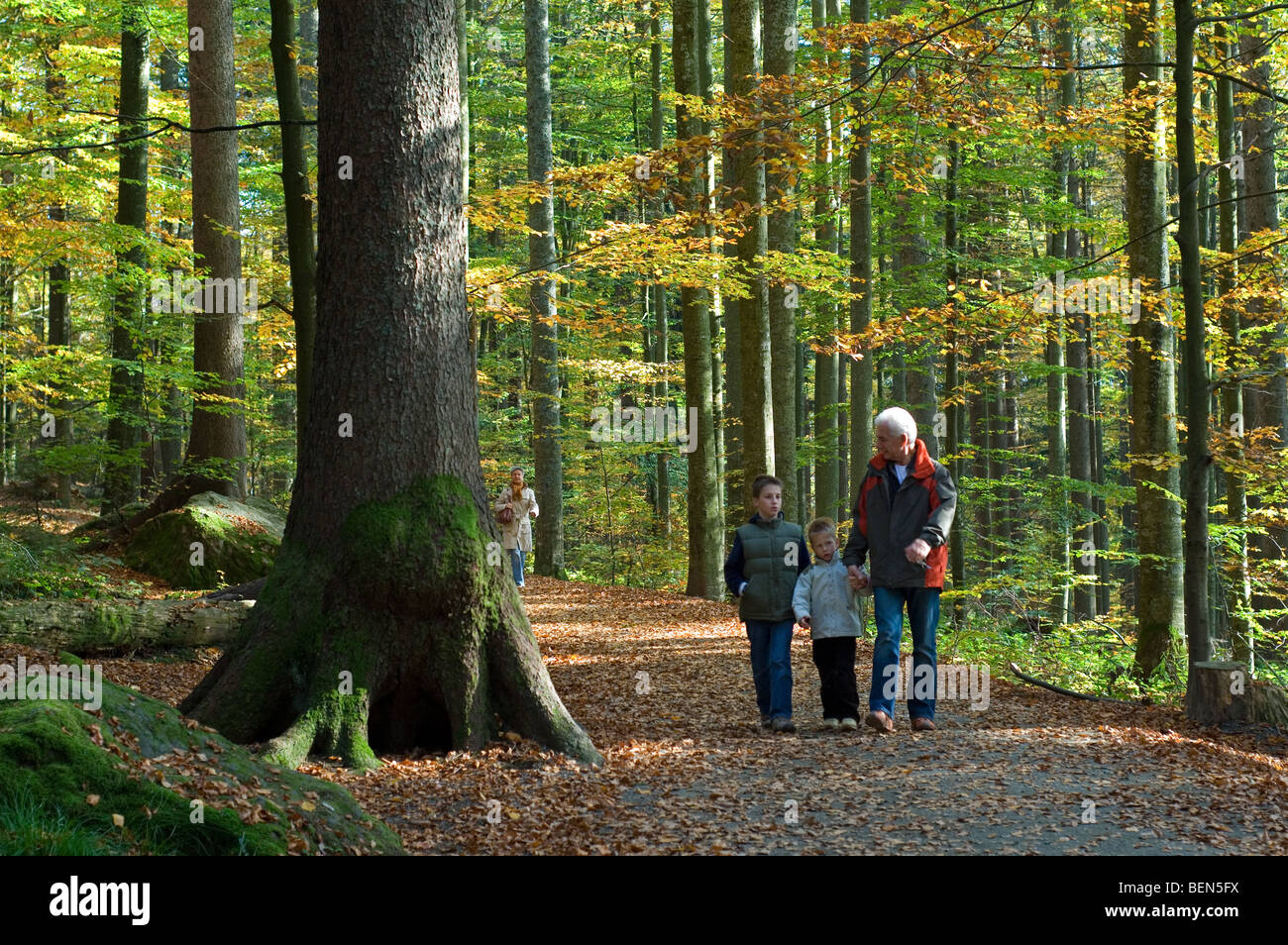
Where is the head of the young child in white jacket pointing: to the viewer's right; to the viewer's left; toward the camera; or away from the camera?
toward the camera

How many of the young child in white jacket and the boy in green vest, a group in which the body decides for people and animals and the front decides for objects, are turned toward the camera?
2

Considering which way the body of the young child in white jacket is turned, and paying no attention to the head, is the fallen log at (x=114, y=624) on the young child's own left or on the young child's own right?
on the young child's own right

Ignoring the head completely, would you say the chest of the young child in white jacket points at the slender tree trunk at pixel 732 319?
no

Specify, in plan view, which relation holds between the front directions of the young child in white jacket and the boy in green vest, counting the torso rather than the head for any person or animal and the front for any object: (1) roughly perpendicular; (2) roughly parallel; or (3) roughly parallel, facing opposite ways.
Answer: roughly parallel

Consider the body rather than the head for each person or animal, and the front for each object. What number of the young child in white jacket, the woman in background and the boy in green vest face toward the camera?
3

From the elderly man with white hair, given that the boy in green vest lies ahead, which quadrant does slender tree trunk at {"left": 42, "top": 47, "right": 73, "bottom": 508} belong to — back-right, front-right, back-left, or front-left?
front-right

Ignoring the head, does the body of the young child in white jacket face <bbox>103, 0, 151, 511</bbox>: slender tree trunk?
no

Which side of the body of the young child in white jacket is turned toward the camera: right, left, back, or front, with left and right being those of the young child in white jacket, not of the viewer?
front

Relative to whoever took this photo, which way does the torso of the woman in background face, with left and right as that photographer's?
facing the viewer

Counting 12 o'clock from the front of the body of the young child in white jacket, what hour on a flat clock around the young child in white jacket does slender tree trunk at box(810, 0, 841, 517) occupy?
The slender tree trunk is roughly at 6 o'clock from the young child in white jacket.

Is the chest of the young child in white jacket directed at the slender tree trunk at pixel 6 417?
no

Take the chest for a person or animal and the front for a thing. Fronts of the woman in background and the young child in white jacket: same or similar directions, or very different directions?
same or similar directions

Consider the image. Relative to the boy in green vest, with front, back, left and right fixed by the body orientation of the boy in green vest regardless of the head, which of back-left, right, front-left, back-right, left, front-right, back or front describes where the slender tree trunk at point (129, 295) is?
back-right

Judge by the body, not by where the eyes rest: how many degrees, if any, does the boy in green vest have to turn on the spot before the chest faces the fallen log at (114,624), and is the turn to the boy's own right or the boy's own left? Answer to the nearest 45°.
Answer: approximately 90° to the boy's own right

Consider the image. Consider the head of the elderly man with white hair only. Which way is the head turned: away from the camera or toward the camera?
toward the camera

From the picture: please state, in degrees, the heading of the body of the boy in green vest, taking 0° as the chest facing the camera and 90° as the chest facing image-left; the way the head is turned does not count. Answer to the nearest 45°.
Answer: approximately 0°

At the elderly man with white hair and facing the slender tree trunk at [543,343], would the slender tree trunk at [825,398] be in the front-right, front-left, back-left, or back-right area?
front-right
